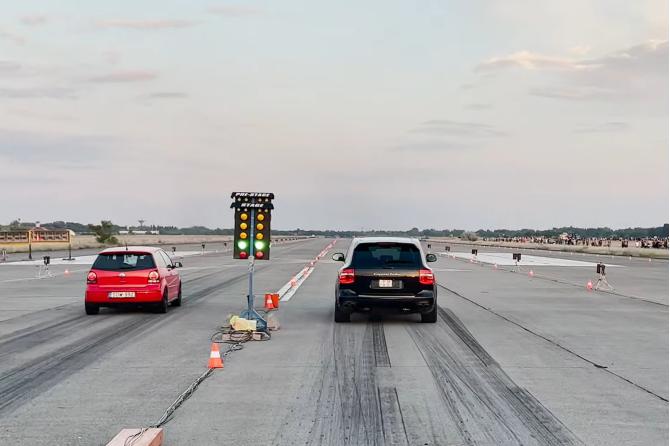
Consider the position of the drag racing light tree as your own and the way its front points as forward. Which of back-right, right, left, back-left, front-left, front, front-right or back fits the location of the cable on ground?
front

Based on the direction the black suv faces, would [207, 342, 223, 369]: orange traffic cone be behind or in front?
behind

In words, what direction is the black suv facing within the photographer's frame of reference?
facing away from the viewer

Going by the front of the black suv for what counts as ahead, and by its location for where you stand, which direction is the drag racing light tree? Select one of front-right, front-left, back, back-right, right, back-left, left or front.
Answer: left

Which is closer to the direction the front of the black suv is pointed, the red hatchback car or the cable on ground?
the red hatchback car

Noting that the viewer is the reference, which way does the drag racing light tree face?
facing the viewer

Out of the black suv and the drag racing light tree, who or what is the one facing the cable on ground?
the drag racing light tree

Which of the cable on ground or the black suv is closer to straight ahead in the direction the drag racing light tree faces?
the cable on ground

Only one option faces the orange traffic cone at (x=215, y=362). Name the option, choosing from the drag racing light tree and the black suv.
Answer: the drag racing light tree

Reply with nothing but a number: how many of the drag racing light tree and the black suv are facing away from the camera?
1

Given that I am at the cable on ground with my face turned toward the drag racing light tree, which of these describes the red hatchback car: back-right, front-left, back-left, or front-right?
front-left

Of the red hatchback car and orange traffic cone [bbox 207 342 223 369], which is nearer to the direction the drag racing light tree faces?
the orange traffic cone

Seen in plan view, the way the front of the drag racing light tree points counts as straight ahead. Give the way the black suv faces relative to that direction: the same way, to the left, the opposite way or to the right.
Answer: the opposite way

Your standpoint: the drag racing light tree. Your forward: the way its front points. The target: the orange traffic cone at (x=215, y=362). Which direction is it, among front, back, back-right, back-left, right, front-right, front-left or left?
front

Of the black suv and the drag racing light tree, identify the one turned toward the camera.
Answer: the drag racing light tree
